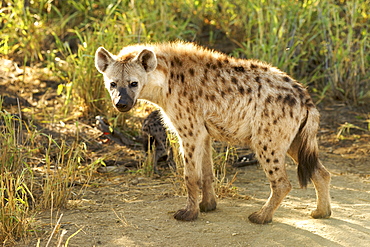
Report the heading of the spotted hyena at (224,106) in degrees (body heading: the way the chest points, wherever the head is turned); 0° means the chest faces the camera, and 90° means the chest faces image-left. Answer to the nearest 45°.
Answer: approximately 90°

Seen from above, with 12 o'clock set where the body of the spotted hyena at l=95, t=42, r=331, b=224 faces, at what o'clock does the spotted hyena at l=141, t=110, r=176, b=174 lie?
the spotted hyena at l=141, t=110, r=176, b=174 is roughly at 2 o'clock from the spotted hyena at l=95, t=42, r=331, b=224.
